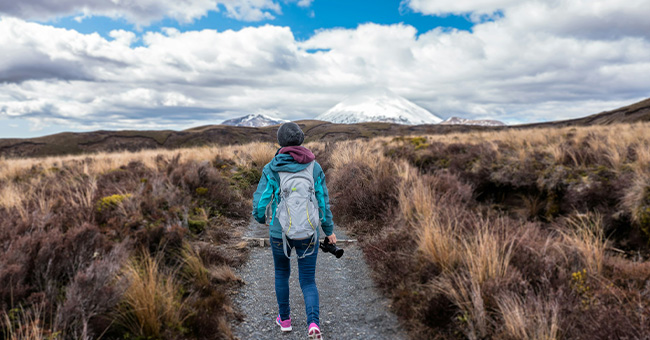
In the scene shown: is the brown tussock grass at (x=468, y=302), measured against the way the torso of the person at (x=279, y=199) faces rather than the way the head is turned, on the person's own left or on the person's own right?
on the person's own right

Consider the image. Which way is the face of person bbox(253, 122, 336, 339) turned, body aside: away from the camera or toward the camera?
away from the camera

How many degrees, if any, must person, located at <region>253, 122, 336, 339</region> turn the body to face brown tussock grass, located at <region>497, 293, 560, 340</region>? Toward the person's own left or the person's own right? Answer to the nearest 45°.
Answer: approximately 135° to the person's own right

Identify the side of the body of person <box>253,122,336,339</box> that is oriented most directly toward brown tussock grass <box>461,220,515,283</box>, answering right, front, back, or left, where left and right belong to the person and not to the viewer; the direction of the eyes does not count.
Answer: right

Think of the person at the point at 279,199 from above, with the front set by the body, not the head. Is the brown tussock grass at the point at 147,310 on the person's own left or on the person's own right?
on the person's own left

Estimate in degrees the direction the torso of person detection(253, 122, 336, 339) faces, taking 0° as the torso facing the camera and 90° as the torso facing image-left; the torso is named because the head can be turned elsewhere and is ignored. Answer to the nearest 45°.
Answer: approximately 180°

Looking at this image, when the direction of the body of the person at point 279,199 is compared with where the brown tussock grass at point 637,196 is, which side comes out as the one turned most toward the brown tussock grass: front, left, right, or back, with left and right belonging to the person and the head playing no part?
right
